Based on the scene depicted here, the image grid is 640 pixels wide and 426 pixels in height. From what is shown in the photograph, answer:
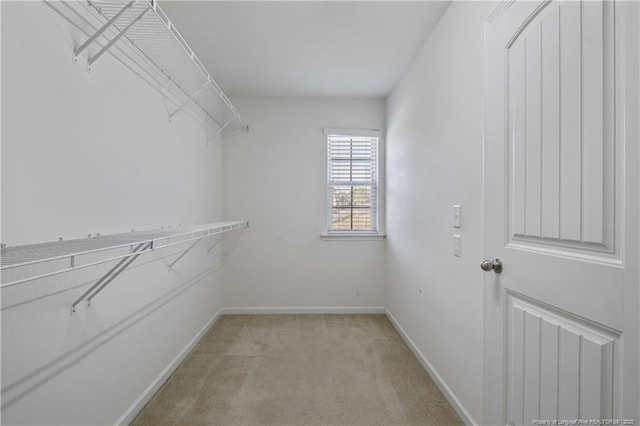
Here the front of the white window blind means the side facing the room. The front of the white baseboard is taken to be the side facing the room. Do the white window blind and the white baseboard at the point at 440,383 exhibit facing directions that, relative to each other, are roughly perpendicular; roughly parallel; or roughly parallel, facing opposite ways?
roughly perpendicular

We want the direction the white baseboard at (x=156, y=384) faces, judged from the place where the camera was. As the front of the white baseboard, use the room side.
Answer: facing to the right of the viewer

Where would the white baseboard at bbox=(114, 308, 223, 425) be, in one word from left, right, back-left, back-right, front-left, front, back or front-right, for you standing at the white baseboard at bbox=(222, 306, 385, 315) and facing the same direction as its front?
front-right

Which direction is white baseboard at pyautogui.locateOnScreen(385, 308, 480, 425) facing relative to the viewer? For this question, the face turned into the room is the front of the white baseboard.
to the viewer's left
